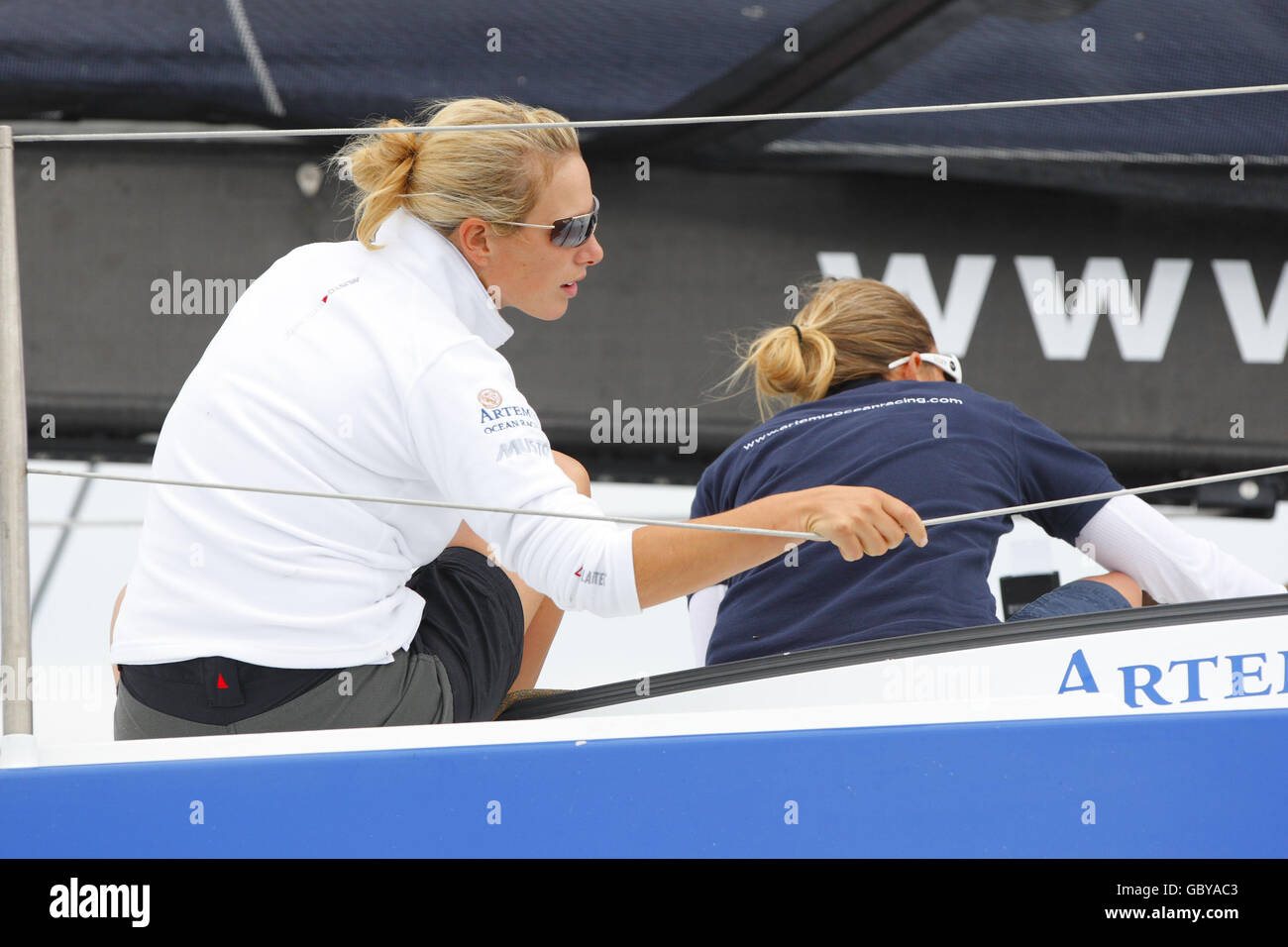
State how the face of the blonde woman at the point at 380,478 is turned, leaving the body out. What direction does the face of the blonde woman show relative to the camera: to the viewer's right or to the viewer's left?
to the viewer's right

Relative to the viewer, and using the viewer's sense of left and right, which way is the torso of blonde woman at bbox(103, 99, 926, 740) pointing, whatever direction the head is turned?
facing away from the viewer and to the right of the viewer

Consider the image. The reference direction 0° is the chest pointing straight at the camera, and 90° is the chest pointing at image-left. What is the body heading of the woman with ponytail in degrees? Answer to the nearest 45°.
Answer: approximately 225°

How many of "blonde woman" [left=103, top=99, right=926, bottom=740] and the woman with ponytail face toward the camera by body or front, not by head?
0

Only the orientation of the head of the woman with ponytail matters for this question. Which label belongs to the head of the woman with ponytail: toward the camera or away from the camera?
away from the camera
